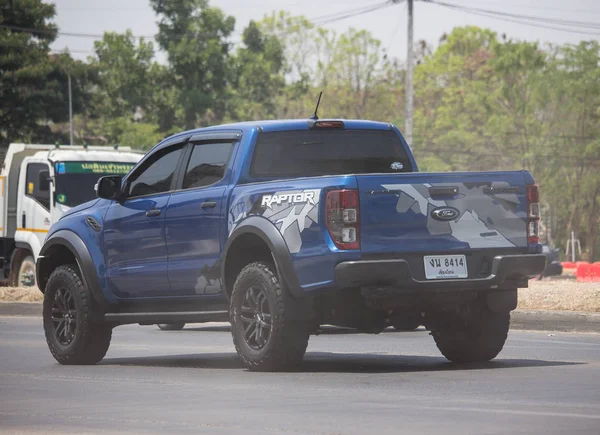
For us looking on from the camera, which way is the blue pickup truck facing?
facing away from the viewer and to the left of the viewer

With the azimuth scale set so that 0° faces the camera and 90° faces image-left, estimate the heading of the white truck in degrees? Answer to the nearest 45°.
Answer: approximately 315°

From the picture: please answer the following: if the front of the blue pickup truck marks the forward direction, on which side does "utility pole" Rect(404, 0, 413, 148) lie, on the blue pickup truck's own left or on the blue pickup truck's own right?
on the blue pickup truck's own right

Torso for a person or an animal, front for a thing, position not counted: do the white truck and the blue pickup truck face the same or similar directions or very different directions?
very different directions

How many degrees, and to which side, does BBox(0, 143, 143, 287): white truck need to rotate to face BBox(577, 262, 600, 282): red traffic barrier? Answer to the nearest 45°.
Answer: approximately 45° to its left

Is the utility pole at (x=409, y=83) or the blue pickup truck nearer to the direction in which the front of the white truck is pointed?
the blue pickup truck

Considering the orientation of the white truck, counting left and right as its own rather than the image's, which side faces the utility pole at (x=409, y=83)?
left
